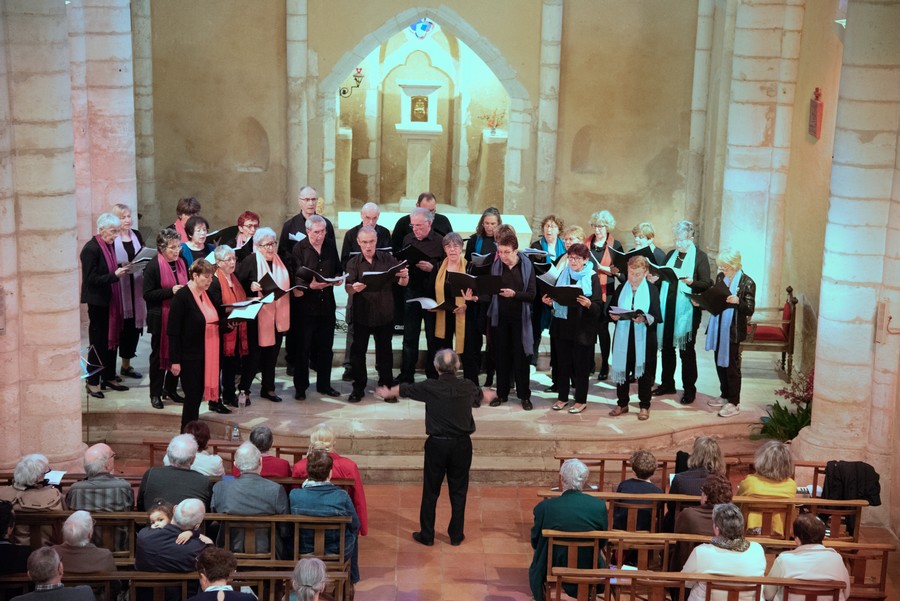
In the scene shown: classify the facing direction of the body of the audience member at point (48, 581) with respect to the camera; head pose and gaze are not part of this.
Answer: away from the camera

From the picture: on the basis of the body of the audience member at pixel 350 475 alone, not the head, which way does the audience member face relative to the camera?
away from the camera

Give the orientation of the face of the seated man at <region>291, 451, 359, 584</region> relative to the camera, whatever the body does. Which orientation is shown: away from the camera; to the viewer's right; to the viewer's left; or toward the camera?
away from the camera

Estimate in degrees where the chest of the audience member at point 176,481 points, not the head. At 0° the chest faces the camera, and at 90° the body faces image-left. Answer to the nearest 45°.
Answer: approximately 180°

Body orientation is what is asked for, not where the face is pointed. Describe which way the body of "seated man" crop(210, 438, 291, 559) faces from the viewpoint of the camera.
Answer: away from the camera

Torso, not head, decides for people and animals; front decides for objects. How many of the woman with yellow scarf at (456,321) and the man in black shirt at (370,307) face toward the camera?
2

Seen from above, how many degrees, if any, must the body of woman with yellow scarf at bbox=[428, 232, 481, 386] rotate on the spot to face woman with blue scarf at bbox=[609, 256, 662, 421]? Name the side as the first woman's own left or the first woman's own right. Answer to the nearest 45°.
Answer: approximately 90° to the first woman's own left

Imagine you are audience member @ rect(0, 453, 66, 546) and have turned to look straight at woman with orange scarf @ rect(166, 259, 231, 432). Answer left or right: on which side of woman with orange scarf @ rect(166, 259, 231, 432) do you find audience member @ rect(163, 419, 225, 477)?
right

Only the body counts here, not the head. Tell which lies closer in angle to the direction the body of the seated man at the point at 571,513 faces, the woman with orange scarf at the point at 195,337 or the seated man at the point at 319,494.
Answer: the woman with orange scarf

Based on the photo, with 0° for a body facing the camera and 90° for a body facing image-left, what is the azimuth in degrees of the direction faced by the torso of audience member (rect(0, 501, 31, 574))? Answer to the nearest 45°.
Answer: approximately 180°

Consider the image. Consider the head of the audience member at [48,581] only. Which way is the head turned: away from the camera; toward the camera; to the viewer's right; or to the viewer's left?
away from the camera

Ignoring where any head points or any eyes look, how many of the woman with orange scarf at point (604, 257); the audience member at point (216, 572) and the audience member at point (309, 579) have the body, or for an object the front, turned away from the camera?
2

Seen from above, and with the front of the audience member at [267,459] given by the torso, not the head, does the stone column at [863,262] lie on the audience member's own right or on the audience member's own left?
on the audience member's own right

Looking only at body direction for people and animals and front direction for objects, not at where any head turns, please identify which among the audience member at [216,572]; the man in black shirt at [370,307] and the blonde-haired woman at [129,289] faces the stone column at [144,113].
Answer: the audience member

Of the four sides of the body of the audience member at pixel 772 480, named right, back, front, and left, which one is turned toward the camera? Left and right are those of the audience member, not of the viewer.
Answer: back

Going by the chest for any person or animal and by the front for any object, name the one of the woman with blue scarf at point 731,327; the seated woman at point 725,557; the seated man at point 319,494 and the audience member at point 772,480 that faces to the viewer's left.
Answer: the woman with blue scarf
